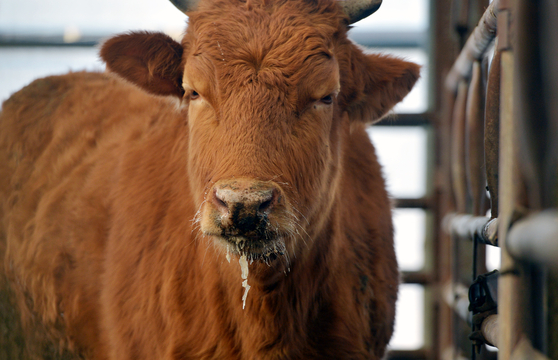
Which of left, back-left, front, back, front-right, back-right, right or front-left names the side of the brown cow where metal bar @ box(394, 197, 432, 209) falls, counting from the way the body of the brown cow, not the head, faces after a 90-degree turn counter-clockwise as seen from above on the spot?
front

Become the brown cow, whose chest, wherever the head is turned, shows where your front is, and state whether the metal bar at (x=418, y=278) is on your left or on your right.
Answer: on your left

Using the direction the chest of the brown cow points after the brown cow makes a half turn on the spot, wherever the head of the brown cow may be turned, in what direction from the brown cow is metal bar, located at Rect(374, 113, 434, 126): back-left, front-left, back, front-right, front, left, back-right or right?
right

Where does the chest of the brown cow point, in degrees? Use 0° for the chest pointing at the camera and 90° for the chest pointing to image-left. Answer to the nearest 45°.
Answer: approximately 315°

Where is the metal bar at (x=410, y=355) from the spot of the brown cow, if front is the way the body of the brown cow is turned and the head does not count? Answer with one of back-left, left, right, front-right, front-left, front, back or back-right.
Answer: left

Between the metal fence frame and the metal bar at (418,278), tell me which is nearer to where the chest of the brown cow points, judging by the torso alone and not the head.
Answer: the metal fence frame

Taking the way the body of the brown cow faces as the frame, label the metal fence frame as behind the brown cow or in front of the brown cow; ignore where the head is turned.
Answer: in front
